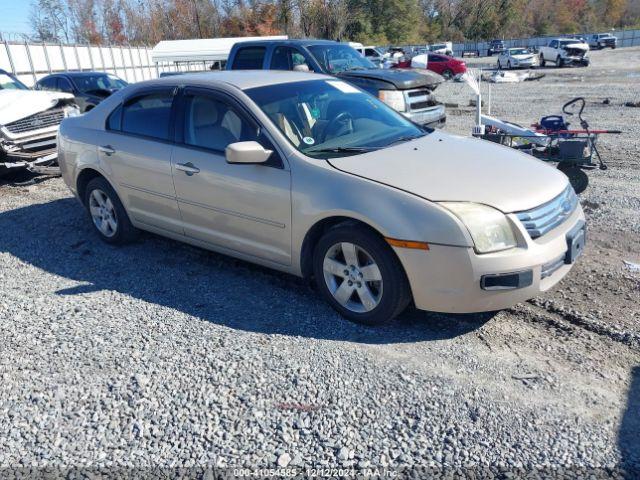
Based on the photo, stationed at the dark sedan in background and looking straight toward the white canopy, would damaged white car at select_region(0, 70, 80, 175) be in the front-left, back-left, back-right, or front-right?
back-right

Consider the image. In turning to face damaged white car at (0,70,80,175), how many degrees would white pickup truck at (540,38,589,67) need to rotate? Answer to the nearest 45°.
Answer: approximately 45° to its right

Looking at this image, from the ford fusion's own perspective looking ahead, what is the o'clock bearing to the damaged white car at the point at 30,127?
The damaged white car is roughly at 6 o'clock from the ford fusion.

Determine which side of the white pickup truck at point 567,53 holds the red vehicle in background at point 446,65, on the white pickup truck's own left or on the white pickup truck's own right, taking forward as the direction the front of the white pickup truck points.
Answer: on the white pickup truck's own right

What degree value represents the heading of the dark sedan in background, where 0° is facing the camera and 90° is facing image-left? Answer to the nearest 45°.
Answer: approximately 315°

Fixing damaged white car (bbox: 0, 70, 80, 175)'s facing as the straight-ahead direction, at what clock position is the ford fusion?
The ford fusion is roughly at 1 o'clock from the damaged white car.

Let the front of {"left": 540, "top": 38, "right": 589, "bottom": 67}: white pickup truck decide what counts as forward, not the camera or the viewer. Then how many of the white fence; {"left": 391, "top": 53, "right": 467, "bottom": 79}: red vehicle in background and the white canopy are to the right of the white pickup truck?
3

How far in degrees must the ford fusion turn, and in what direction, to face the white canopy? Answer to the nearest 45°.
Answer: approximately 135° to its left

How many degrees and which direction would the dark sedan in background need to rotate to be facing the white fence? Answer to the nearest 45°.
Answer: approximately 135° to its left

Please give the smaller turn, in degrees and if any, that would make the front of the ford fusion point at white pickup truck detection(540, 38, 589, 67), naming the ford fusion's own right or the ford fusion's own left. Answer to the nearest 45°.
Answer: approximately 90° to the ford fusion's own left

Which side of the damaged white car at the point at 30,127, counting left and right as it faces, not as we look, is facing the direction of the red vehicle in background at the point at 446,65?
left
